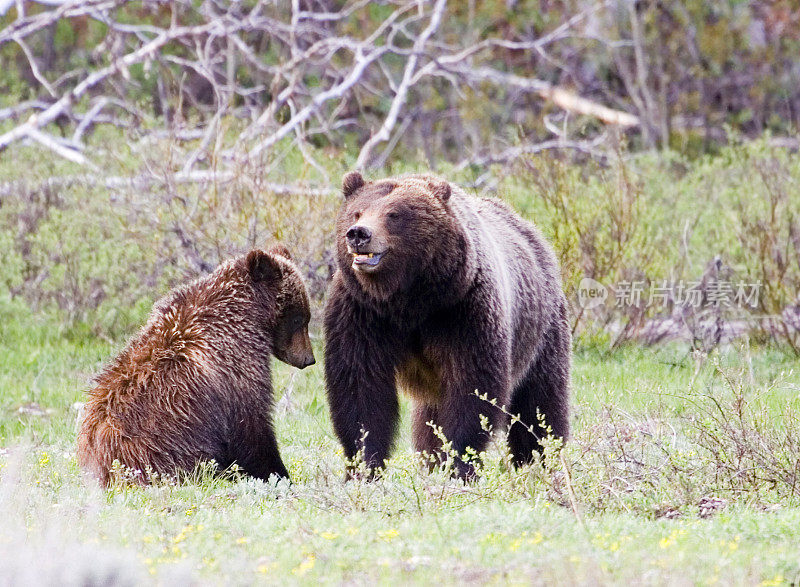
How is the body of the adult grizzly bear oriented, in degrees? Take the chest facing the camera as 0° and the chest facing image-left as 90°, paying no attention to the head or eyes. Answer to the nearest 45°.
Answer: approximately 45°

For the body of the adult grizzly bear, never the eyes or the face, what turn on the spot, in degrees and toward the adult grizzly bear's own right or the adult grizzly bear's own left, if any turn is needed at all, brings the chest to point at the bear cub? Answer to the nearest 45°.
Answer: approximately 45° to the adult grizzly bear's own right
